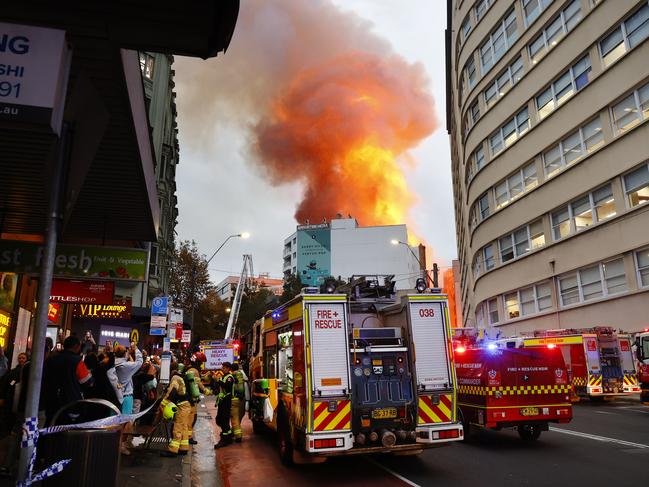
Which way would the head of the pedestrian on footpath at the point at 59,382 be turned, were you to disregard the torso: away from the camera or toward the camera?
away from the camera

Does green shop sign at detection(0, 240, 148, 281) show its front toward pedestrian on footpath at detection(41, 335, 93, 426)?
yes

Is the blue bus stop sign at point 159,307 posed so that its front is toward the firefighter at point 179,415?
yes

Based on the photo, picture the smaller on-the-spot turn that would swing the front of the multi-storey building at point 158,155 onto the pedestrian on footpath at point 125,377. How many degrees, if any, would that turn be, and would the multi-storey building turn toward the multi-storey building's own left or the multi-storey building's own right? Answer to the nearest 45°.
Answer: approximately 90° to the multi-storey building's own right

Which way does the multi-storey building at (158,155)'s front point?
to the viewer's right
